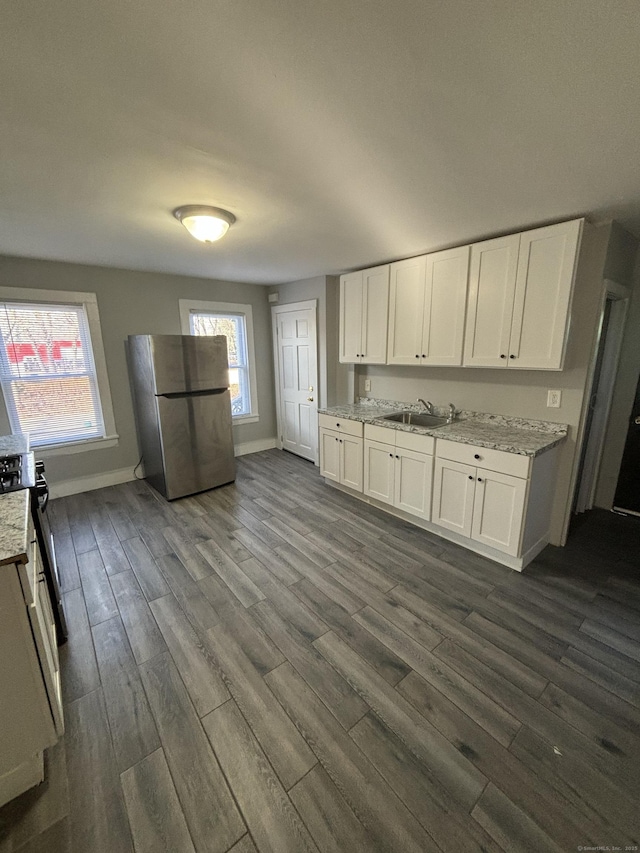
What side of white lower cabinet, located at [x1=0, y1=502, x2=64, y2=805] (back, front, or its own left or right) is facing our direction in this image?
right

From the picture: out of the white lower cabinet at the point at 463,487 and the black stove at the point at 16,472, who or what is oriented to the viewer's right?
the black stove

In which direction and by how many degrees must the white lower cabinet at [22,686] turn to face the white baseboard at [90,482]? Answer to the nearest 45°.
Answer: approximately 90° to its left

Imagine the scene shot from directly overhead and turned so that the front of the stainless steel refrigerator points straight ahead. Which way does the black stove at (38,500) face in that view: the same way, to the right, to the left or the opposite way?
to the left

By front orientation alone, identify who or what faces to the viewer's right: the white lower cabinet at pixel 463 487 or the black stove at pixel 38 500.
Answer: the black stove

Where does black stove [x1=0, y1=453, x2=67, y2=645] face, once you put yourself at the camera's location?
facing to the right of the viewer

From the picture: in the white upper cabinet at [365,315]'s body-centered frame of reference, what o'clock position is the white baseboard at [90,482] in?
The white baseboard is roughly at 1 o'clock from the white upper cabinet.

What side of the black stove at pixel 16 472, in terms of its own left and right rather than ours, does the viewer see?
right

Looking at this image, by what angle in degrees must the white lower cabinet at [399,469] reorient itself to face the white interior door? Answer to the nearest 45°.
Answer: approximately 90° to its right

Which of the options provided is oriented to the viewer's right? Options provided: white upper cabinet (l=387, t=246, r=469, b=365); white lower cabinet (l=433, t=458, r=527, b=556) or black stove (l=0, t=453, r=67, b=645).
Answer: the black stove
